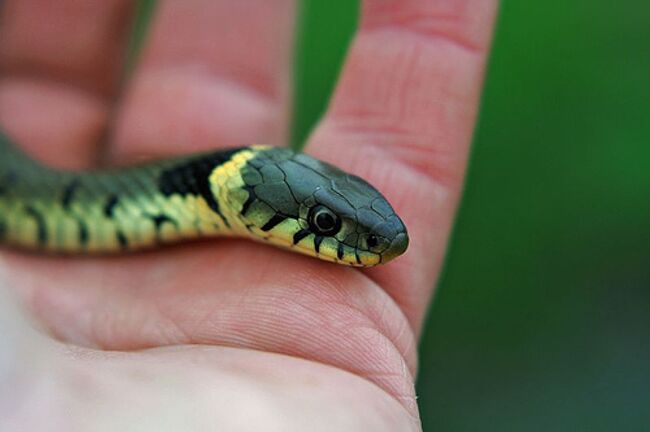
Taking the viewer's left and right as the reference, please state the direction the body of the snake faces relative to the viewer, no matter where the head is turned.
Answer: facing to the right of the viewer
